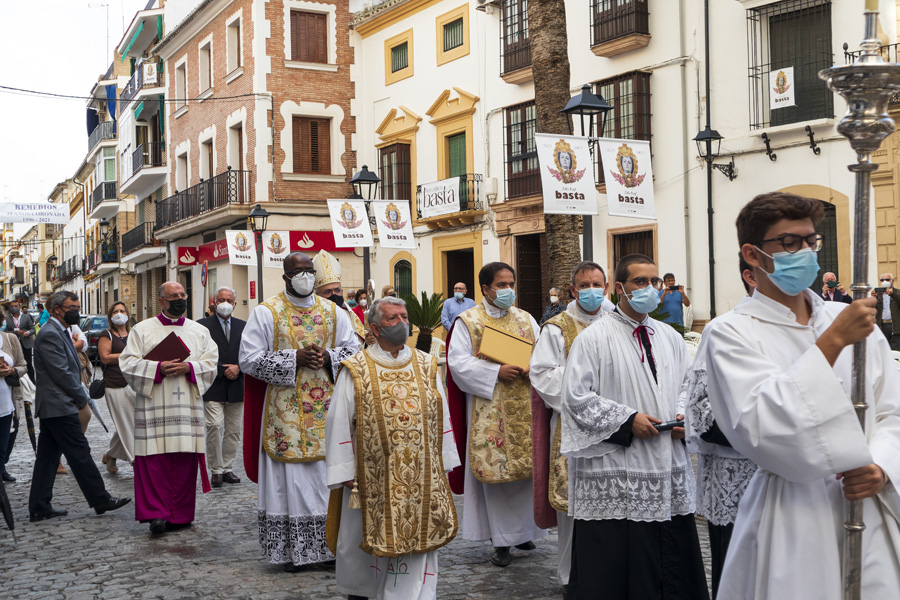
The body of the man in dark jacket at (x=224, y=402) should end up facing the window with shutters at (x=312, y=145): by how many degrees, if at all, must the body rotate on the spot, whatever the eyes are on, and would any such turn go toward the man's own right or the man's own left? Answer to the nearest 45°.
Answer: approximately 180°

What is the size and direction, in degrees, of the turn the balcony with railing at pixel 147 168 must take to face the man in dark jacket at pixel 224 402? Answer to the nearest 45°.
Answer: approximately 45° to its left

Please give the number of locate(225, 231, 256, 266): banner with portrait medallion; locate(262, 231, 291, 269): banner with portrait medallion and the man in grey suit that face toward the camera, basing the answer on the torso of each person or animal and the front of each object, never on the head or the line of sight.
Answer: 2

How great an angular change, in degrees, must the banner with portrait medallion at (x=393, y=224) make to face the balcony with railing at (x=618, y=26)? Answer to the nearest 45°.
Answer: approximately 90° to its left

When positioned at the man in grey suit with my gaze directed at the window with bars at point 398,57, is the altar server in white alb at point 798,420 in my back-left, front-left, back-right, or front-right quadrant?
back-right

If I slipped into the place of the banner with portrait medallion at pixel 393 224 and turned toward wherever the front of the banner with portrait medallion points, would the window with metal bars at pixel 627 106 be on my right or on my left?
on my left

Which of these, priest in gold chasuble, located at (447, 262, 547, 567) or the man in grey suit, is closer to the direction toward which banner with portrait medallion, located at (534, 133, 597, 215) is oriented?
the priest in gold chasuble

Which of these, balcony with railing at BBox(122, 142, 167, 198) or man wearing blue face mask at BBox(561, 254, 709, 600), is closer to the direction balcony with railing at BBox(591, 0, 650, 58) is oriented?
the man wearing blue face mask

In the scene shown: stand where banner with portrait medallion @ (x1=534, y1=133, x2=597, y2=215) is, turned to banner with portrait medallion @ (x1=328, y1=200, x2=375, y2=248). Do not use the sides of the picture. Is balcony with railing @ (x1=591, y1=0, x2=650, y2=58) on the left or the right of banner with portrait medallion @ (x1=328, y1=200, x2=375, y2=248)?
right

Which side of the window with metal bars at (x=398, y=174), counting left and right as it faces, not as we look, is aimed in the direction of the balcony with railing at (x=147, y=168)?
right

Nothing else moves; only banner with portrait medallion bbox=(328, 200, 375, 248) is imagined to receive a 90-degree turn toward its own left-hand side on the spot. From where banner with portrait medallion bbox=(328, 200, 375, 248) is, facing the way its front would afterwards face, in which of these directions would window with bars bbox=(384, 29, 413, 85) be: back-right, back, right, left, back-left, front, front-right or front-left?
left

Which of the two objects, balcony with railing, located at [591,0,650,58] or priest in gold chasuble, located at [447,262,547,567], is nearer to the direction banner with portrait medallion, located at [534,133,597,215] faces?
the priest in gold chasuble

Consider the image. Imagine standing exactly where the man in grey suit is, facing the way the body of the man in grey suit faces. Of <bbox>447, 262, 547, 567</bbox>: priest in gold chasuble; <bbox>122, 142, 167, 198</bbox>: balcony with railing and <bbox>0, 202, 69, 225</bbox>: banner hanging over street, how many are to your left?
2

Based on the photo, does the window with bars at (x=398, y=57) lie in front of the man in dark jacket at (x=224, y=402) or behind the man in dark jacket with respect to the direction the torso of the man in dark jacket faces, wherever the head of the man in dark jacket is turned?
behind

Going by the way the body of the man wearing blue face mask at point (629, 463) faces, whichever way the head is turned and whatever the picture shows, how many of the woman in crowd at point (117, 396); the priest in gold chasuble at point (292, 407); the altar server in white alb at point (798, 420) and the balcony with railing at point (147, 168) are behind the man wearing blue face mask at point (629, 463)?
3
